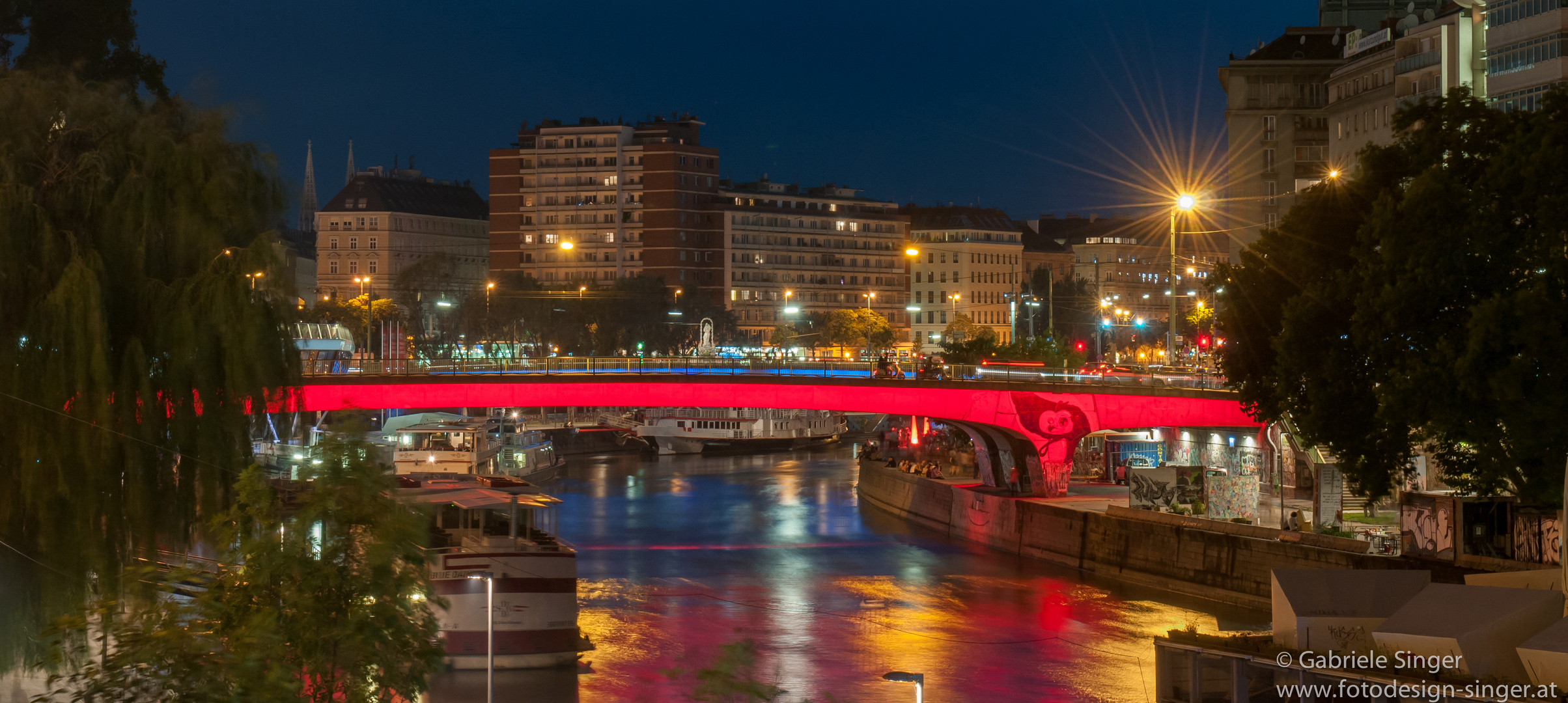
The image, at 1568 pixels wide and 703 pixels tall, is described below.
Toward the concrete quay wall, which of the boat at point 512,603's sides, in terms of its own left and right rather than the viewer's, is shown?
right

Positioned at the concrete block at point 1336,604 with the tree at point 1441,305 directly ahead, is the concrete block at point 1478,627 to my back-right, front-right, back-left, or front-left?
back-right

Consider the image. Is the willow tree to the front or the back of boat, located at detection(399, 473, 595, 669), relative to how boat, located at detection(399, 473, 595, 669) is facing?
to the back

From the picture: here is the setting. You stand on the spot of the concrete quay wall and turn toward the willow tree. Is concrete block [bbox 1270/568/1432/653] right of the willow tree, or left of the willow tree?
left

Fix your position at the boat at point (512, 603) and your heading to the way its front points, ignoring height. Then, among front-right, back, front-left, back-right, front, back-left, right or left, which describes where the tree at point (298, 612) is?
back

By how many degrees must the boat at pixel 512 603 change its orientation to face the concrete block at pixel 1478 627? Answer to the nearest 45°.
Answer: approximately 135° to its right

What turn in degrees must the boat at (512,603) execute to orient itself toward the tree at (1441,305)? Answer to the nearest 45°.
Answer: approximately 135° to its right

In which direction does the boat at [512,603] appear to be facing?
away from the camera

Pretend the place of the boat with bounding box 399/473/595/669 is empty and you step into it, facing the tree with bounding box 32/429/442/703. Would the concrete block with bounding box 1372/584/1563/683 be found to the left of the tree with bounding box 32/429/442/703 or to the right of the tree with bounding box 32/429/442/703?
left

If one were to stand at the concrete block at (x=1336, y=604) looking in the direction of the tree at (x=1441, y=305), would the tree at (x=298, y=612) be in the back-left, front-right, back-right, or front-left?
back-left

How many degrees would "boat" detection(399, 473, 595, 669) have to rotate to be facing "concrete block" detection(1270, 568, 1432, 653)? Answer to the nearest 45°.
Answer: approximately 135° to its right
